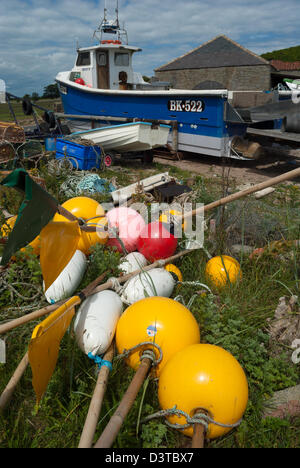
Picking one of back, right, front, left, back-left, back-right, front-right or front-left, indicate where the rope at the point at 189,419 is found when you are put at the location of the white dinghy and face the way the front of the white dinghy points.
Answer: back-left

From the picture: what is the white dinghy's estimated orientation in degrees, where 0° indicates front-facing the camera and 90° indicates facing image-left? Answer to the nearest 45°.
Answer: approximately 135°

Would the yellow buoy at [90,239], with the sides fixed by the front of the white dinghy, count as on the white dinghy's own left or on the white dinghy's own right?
on the white dinghy's own left

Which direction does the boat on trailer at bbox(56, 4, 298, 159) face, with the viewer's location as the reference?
facing away from the viewer and to the left of the viewer

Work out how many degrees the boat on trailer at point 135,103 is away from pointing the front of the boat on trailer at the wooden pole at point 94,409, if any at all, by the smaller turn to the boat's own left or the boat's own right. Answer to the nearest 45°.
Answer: approximately 135° to the boat's own left

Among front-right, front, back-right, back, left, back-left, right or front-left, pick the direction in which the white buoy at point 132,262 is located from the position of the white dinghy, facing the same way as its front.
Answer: back-left

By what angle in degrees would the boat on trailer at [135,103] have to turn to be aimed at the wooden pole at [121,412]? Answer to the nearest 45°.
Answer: approximately 135° to its left

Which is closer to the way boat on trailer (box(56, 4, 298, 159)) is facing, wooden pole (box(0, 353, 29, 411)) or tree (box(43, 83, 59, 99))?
the tree

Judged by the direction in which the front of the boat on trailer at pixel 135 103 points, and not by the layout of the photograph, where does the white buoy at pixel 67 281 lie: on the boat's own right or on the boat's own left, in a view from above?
on the boat's own left

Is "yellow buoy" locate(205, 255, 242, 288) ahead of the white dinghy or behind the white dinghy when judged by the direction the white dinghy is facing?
behind

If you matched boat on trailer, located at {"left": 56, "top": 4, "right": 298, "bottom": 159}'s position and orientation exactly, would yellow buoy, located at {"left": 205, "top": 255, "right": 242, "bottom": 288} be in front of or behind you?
behind

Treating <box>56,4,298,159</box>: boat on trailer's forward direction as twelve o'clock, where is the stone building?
The stone building is roughly at 2 o'clock from the boat on trailer.

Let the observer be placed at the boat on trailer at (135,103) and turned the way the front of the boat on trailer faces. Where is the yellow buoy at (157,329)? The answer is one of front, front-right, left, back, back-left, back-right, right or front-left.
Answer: back-left
